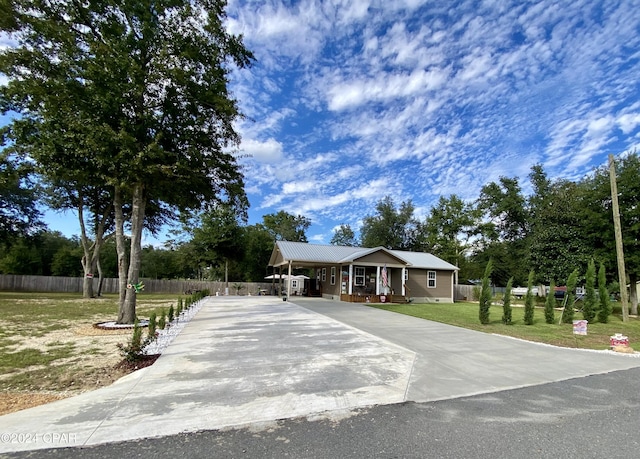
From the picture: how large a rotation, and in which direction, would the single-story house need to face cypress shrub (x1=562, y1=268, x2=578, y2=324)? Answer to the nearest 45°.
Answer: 0° — it already faces it

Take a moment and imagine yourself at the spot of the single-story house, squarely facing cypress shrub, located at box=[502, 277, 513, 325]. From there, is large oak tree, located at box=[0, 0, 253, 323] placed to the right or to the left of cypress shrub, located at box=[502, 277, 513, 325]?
right

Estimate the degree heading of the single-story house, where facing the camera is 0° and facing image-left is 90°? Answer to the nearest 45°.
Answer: approximately 315°

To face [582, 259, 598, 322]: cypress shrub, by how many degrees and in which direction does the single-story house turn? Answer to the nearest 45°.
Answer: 0° — it already faces it

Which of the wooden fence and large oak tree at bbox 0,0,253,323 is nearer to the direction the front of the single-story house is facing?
the large oak tree

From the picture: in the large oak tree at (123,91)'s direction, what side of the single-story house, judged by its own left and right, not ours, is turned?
right

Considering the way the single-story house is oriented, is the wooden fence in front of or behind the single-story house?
behind

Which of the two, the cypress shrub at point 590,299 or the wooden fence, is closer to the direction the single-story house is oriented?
the cypress shrub
